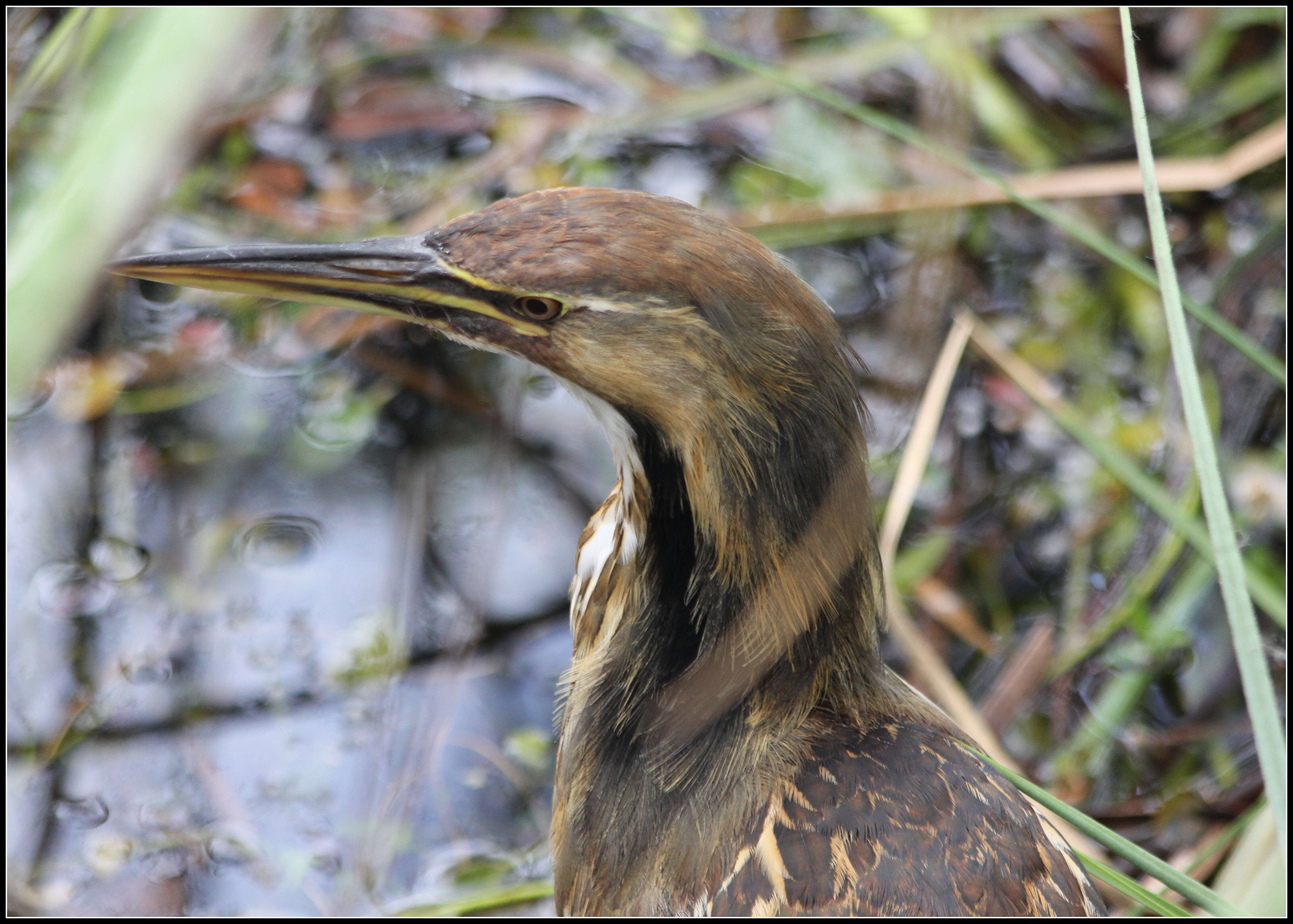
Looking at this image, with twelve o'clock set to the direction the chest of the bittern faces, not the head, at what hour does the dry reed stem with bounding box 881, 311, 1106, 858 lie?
The dry reed stem is roughly at 4 o'clock from the bittern.

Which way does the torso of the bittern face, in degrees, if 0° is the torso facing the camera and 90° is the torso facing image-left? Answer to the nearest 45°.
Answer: approximately 90°

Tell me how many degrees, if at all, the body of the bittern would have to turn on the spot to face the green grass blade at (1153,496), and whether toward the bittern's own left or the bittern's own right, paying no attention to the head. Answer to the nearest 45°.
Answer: approximately 135° to the bittern's own right

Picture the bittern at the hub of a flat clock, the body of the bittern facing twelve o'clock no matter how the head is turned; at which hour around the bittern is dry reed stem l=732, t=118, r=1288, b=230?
The dry reed stem is roughly at 4 o'clock from the bittern.
